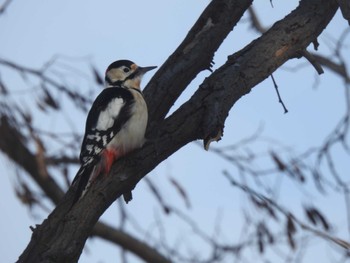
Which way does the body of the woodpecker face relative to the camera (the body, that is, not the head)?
to the viewer's right
